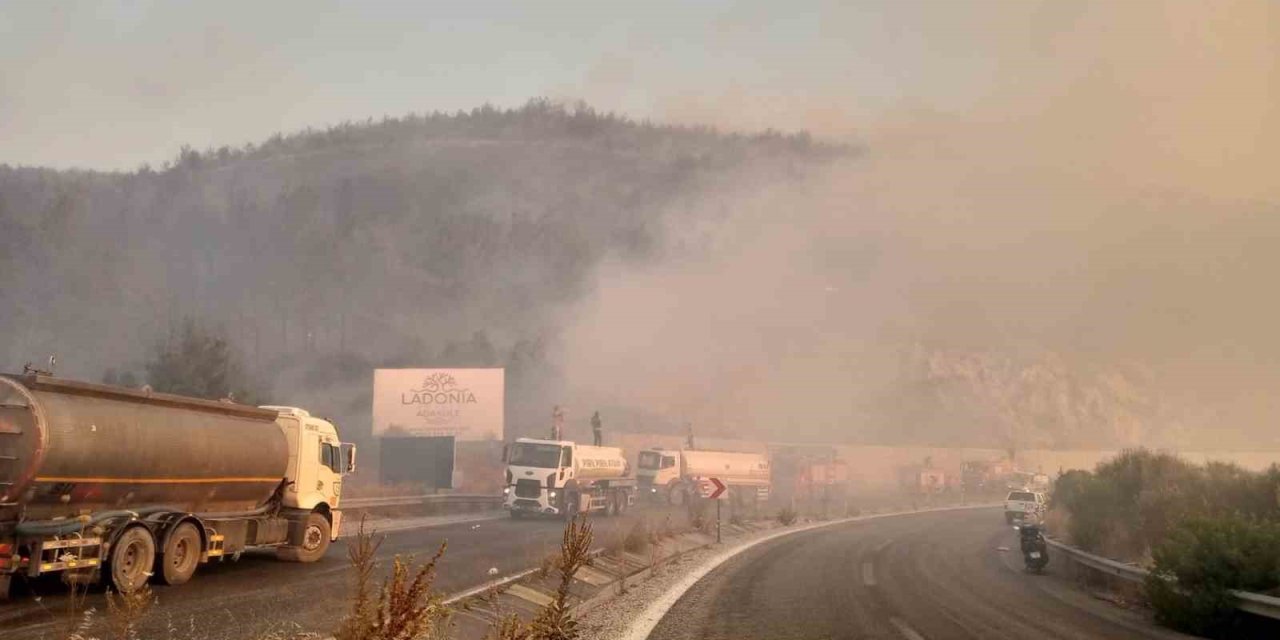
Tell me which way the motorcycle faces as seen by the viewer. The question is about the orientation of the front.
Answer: away from the camera

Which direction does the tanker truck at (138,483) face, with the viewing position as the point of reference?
facing away from the viewer and to the right of the viewer

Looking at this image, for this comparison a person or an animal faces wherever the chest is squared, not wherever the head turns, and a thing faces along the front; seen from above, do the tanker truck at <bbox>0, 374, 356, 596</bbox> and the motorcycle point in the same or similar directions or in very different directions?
same or similar directions

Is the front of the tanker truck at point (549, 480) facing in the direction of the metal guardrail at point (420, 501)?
no

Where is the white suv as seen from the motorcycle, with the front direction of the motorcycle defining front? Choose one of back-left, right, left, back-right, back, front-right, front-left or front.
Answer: front

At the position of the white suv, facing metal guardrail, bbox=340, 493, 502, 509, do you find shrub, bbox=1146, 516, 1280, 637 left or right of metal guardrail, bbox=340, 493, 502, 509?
left

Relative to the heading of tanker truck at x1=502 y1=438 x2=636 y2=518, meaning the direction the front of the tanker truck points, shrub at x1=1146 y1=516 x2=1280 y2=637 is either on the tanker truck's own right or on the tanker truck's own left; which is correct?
on the tanker truck's own left

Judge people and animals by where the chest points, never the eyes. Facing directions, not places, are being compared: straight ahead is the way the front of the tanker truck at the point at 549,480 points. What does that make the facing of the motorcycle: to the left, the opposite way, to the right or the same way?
the opposite way

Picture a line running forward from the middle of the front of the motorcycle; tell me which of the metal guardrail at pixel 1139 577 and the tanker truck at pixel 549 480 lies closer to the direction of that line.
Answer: the tanker truck

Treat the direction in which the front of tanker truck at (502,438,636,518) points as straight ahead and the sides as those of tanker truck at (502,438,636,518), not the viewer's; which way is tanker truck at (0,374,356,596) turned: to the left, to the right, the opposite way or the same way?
the opposite way

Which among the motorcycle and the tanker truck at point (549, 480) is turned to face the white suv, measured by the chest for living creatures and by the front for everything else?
the motorcycle

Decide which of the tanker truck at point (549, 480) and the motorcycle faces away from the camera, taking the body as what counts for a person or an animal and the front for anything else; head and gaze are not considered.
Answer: the motorcycle

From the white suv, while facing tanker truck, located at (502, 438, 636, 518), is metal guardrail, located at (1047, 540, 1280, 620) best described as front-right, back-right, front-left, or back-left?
front-left

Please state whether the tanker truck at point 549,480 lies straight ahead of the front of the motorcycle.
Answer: no
